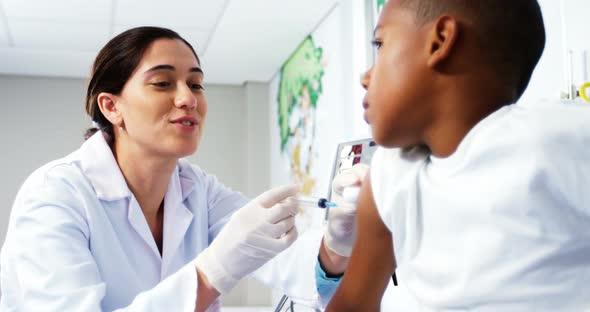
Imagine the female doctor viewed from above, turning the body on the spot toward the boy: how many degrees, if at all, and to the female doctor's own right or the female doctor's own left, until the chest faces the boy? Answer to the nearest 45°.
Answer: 0° — they already face them

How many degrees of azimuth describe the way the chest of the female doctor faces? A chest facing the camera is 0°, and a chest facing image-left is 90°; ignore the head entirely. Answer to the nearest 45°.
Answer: approximately 315°
